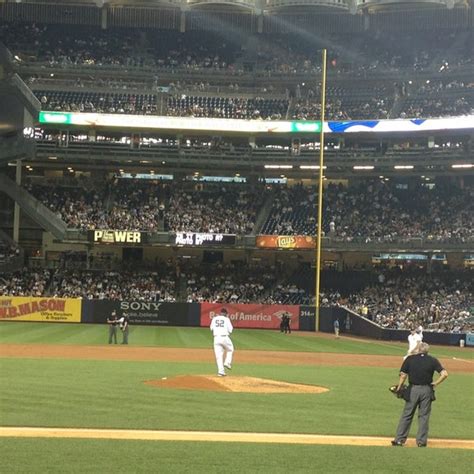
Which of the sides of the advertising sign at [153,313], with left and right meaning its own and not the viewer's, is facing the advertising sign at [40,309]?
right

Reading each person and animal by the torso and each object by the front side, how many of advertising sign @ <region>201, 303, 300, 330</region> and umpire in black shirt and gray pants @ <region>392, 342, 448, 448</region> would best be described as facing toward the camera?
1

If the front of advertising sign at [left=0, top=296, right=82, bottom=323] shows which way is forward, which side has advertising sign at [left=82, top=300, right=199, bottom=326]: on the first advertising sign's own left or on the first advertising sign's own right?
on the first advertising sign's own left

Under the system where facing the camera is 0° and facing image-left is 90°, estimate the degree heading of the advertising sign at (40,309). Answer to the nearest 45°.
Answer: approximately 0°

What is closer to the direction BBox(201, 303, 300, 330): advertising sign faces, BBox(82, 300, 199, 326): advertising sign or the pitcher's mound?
the pitcher's mound

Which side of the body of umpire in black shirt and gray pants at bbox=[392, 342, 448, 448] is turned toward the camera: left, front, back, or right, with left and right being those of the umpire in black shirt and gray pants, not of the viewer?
back

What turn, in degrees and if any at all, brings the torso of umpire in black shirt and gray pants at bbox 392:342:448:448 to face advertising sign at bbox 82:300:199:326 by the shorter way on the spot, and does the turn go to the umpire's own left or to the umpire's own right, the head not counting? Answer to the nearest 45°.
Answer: approximately 45° to the umpire's own left

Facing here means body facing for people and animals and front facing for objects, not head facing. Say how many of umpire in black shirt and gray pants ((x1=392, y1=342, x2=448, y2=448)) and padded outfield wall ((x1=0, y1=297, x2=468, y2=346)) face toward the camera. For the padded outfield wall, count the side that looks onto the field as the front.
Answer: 1

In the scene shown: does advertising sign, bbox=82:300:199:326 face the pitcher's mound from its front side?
yes
